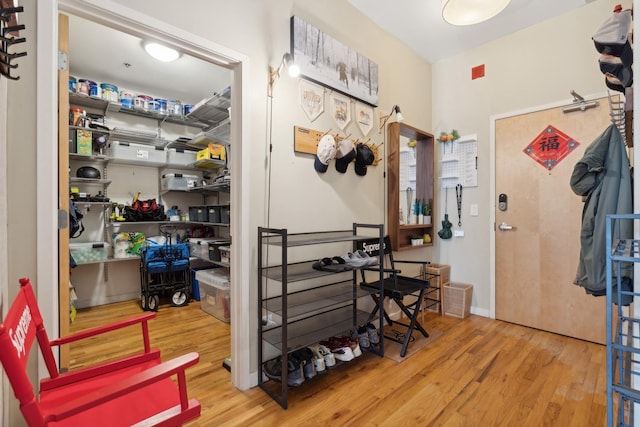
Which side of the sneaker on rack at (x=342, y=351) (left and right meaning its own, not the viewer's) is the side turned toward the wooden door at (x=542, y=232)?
left

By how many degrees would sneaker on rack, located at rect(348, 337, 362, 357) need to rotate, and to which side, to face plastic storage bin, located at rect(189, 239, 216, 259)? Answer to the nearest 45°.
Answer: approximately 180°

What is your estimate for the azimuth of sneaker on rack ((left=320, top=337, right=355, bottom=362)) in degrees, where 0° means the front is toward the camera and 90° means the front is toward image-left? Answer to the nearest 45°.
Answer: approximately 315°
